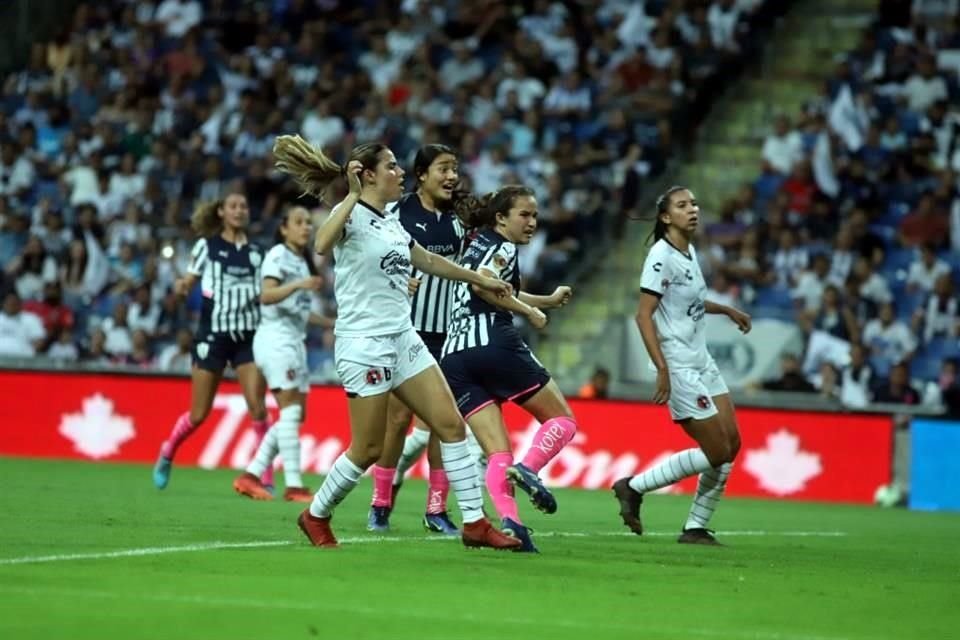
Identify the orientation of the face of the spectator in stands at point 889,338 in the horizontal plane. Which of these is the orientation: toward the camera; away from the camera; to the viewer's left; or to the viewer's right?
toward the camera

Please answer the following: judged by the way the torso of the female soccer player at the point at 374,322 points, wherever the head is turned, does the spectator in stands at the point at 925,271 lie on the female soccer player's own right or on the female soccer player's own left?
on the female soccer player's own left

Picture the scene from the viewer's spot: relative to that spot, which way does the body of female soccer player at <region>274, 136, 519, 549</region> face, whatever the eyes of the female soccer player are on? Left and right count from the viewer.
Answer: facing the viewer and to the right of the viewer

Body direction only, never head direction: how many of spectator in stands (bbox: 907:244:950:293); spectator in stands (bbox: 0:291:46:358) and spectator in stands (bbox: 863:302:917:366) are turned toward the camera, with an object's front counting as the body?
3

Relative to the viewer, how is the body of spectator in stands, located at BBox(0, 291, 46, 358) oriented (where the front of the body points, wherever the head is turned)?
toward the camera

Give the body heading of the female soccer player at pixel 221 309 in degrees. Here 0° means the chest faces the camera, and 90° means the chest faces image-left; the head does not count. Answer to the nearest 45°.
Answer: approximately 315°

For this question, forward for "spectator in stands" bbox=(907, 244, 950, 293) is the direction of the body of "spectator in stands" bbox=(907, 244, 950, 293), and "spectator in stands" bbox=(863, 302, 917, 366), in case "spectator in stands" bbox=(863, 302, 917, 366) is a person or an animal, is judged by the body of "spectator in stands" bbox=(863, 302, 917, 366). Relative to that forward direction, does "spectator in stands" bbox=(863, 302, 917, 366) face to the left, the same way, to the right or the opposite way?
the same way

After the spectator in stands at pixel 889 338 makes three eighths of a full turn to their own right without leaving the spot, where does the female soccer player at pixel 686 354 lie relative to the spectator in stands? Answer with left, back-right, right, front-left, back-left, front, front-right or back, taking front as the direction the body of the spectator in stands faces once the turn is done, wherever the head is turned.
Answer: back-left

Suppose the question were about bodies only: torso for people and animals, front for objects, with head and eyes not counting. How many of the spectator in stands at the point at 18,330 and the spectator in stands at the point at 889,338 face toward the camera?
2

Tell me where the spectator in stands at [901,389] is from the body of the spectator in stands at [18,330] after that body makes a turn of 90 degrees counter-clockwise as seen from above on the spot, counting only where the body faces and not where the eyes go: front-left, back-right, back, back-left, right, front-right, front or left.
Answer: front-right

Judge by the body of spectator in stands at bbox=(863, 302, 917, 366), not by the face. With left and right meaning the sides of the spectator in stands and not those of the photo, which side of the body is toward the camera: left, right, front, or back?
front

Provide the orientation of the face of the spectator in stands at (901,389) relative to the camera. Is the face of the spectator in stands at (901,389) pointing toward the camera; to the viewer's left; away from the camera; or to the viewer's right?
toward the camera
